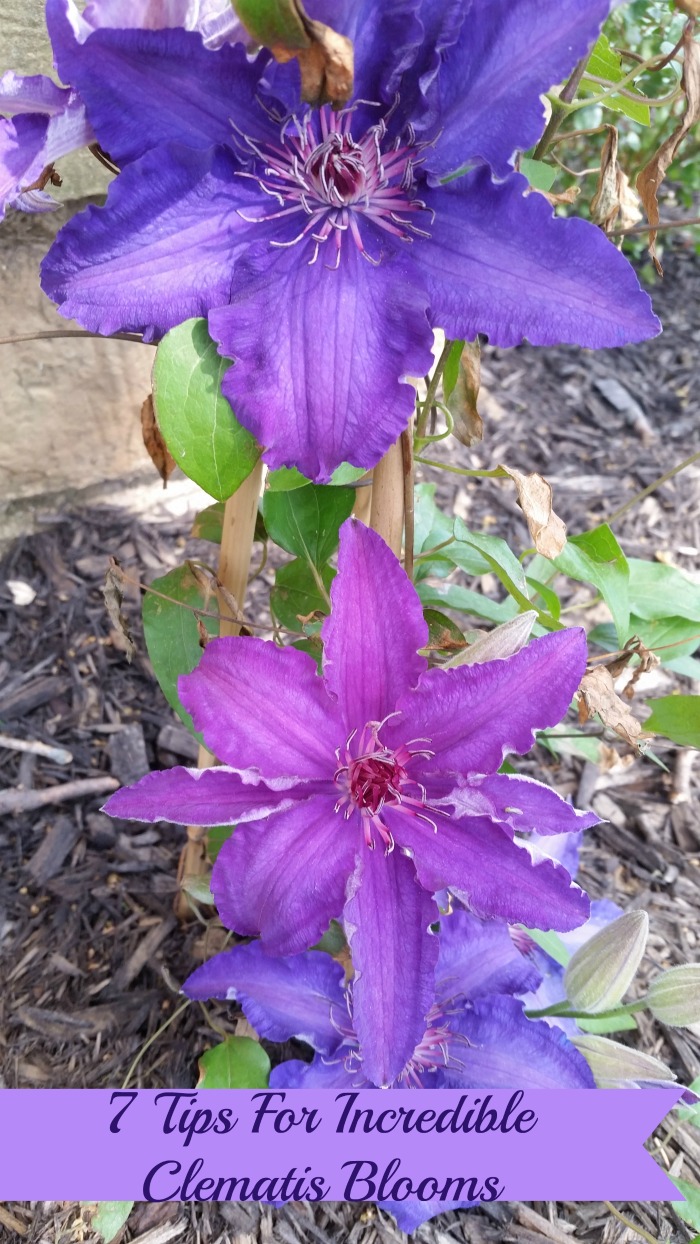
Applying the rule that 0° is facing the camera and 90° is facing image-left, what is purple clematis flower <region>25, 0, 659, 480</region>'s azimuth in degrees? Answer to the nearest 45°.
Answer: approximately 0°

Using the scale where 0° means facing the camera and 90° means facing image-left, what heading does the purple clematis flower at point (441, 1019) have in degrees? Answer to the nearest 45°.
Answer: approximately 0°

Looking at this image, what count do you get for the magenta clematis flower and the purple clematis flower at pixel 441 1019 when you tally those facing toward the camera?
2
